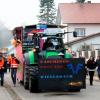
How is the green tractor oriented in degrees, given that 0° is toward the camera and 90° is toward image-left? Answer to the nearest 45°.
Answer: approximately 315°
